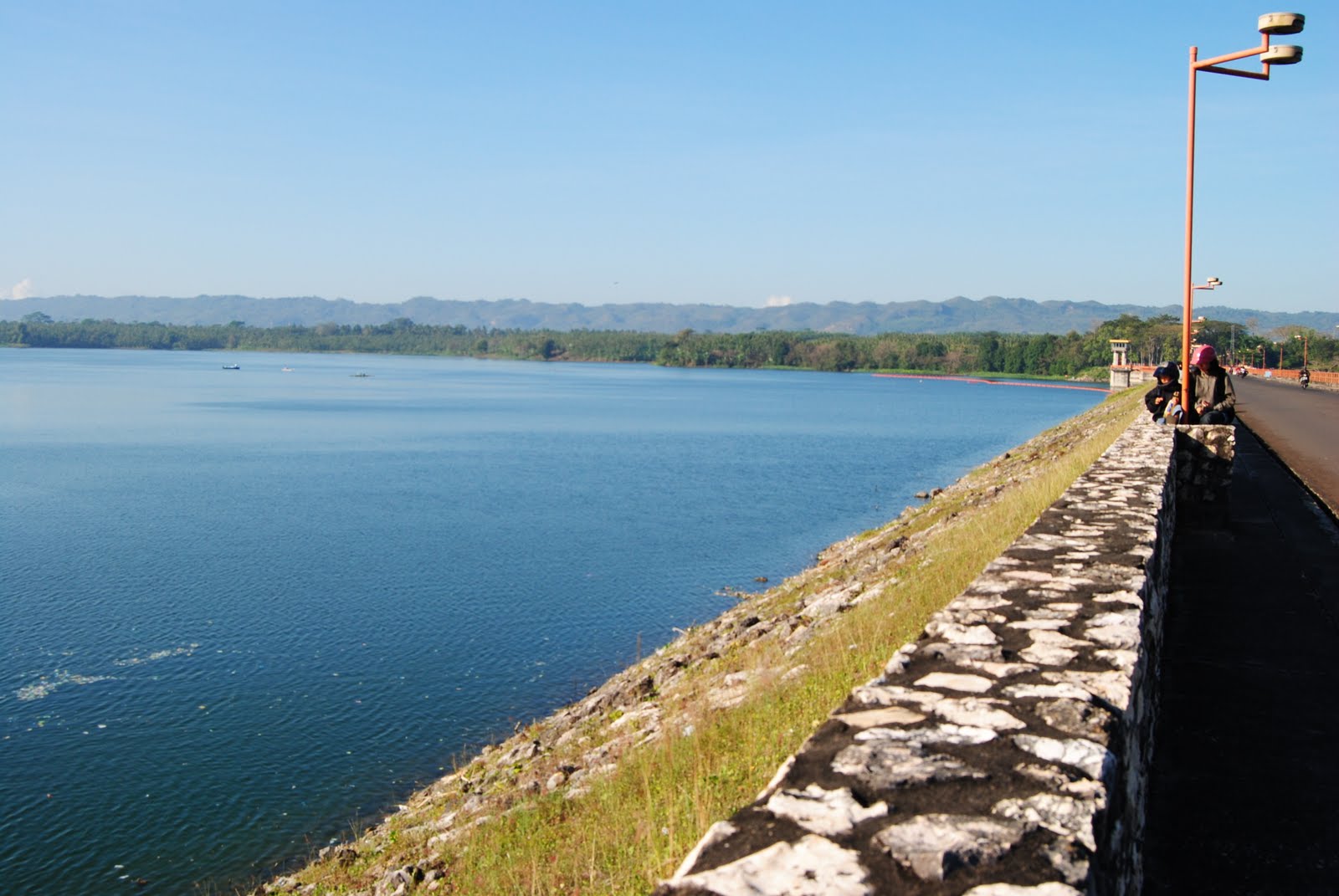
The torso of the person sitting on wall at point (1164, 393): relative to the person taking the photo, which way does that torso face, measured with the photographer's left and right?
facing the viewer
